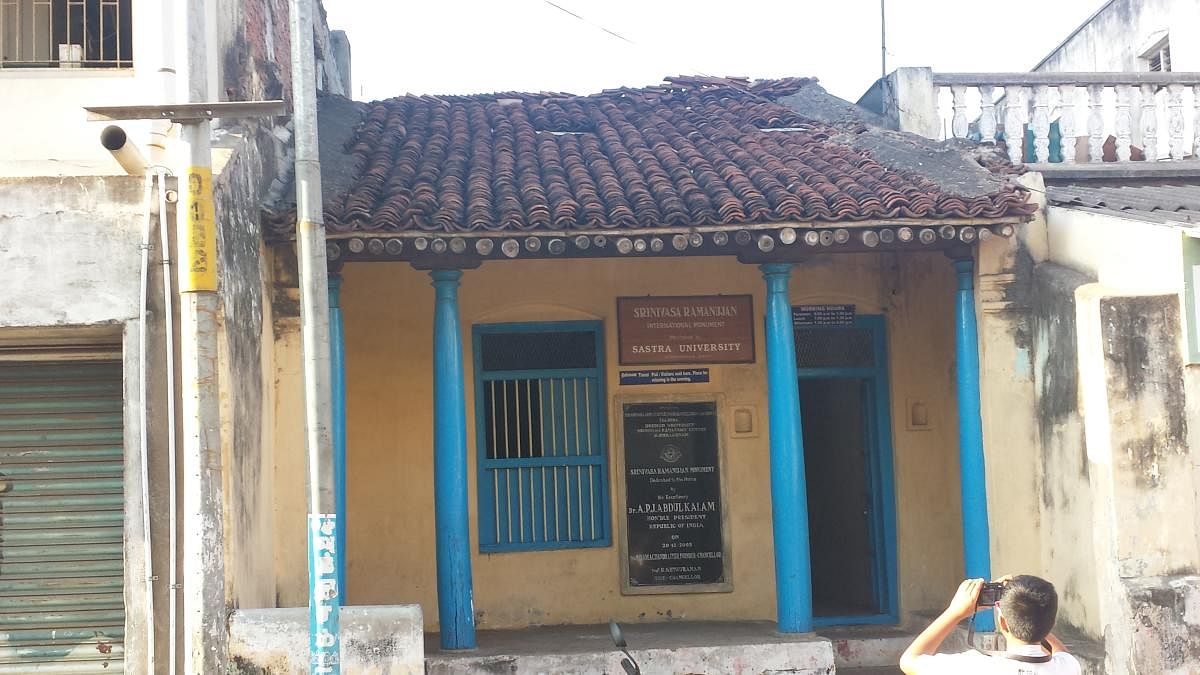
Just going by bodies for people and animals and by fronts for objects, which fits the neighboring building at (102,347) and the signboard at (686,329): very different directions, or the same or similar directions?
same or similar directions

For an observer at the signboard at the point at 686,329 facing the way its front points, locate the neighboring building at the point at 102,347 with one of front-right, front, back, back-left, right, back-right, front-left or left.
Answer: front-right

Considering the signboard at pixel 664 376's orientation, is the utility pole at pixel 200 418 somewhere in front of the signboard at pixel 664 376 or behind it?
in front

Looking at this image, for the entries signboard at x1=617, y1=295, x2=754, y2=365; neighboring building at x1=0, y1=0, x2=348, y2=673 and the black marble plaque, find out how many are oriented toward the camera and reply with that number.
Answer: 3

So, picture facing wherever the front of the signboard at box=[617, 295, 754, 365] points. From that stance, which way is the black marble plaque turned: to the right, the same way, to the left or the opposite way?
the same way

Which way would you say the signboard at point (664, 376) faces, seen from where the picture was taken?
facing the viewer

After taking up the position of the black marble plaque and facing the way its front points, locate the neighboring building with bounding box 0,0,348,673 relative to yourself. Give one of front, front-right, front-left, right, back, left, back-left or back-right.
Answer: front-right

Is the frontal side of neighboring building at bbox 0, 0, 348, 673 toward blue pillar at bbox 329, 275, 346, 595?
no

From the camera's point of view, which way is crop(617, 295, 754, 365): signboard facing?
toward the camera

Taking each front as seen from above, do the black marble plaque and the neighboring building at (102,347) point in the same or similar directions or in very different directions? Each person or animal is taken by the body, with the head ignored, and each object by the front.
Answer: same or similar directions

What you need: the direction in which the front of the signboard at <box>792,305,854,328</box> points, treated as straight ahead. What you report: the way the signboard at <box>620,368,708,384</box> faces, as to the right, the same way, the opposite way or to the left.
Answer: the same way

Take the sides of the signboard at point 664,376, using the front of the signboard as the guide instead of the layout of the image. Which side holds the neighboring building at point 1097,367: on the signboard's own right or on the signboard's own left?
on the signboard's own left

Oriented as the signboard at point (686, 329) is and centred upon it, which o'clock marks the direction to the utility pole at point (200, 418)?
The utility pole is roughly at 1 o'clock from the signboard.

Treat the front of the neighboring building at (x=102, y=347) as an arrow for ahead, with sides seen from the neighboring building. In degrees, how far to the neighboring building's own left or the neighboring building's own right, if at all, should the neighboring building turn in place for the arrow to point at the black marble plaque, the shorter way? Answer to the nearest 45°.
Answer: approximately 135° to the neighboring building's own left

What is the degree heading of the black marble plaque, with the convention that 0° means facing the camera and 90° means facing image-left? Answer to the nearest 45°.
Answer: approximately 0°

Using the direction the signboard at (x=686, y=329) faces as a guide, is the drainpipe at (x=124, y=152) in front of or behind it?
in front

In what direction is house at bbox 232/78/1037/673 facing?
toward the camera
